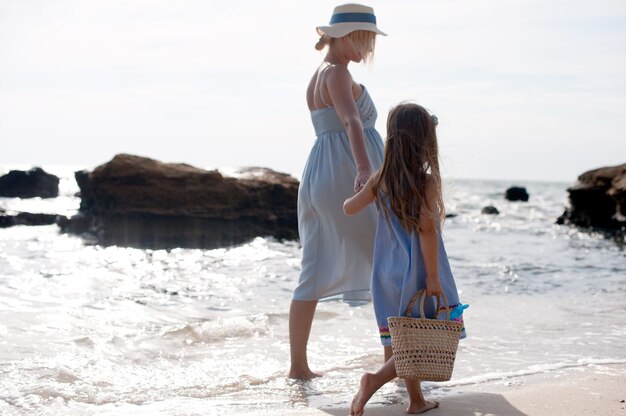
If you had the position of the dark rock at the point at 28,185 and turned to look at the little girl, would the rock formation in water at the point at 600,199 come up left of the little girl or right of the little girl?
left

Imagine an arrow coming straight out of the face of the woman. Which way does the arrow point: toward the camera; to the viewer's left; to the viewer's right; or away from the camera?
to the viewer's right

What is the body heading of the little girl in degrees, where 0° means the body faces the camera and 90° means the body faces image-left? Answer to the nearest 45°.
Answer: approximately 225°

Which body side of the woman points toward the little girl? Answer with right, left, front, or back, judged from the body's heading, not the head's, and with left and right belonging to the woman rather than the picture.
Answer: right

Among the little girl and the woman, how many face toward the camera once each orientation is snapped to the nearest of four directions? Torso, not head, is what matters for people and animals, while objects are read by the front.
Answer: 0

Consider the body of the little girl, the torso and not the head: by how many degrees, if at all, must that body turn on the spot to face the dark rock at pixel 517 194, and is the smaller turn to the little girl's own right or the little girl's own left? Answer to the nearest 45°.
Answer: approximately 45° to the little girl's own left

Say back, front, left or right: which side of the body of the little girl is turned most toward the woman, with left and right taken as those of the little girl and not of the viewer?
left

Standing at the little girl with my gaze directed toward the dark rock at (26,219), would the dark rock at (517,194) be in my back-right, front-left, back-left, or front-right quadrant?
front-right

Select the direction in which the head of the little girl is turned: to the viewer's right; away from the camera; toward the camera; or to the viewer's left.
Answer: away from the camera

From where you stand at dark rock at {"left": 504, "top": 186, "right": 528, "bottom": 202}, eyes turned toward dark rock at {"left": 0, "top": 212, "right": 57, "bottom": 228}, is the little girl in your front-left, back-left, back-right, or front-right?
front-left

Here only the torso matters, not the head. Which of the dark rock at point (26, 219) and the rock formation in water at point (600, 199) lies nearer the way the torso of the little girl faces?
the rock formation in water

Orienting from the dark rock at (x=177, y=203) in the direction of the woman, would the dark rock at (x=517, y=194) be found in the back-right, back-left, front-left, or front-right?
back-left

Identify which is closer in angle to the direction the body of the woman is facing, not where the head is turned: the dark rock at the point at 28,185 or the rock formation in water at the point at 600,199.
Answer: the rock formation in water

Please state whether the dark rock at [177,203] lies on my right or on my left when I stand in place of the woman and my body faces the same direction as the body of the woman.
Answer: on my left

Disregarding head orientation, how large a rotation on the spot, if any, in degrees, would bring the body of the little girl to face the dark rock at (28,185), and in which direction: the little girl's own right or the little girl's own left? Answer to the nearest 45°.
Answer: approximately 90° to the little girl's own left
